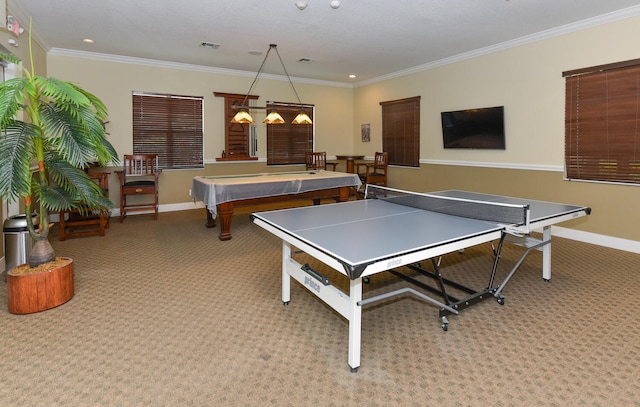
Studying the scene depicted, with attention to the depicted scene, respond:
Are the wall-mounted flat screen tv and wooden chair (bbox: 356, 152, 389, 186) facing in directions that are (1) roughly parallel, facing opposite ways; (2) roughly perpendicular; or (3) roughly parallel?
roughly parallel

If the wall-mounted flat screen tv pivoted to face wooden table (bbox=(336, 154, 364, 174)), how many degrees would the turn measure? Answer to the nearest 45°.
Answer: approximately 90° to its right

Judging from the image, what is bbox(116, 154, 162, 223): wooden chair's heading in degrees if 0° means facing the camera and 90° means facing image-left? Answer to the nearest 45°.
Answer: approximately 0°

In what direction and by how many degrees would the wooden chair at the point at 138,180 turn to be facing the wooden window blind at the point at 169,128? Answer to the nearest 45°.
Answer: approximately 135° to its left

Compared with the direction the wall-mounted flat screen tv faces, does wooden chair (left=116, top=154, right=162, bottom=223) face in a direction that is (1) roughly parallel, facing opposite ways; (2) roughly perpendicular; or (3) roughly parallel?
roughly perpendicular

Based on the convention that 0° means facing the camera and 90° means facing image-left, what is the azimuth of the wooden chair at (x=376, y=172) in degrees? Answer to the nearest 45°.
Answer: approximately 45°

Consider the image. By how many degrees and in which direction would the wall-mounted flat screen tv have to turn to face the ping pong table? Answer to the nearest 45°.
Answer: approximately 45° to its left

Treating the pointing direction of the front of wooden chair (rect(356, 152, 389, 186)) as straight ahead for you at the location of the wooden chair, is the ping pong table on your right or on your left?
on your left

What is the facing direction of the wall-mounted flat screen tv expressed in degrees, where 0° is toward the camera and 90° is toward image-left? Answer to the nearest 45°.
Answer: approximately 45°

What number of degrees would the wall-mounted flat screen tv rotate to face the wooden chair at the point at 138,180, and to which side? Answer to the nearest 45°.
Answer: approximately 45° to its right

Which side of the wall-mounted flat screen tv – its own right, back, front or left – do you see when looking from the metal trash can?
front
